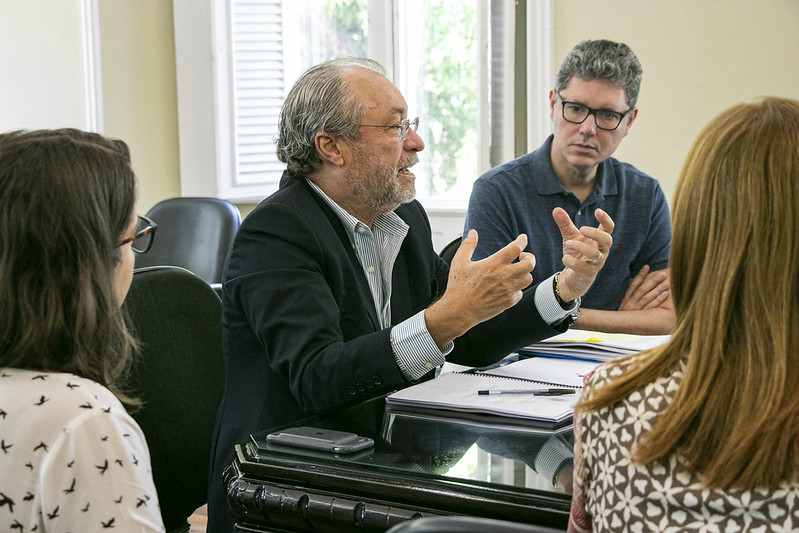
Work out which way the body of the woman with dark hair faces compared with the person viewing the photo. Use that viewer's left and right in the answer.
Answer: facing away from the viewer and to the right of the viewer

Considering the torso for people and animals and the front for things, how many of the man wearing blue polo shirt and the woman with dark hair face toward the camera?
1

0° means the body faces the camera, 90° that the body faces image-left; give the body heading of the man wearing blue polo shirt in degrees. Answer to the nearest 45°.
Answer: approximately 0°

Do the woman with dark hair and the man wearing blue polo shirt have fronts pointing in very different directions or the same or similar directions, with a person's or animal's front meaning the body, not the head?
very different directions

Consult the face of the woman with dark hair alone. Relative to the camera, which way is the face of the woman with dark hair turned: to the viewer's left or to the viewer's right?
to the viewer's right

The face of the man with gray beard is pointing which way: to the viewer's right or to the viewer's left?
to the viewer's right

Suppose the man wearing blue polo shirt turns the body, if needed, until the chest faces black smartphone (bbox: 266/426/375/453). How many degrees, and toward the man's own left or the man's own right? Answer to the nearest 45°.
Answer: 0° — they already face it
